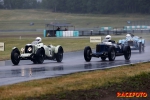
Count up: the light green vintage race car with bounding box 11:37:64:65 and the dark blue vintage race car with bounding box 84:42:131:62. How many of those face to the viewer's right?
0

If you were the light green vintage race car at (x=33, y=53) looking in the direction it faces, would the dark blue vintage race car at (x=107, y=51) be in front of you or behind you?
behind

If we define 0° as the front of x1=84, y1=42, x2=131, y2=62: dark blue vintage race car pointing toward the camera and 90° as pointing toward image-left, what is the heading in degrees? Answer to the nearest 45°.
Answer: approximately 45°

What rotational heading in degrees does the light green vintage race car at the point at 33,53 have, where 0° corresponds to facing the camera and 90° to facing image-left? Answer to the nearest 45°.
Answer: approximately 45°

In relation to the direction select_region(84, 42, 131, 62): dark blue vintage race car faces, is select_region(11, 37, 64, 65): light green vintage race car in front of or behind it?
in front
